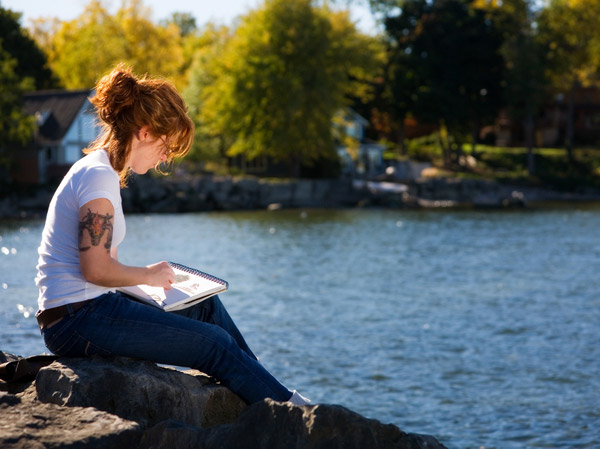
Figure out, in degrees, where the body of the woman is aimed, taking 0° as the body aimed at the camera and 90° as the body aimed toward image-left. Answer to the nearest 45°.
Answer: approximately 270°
